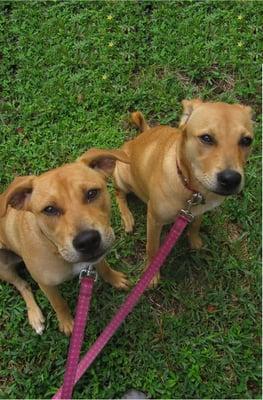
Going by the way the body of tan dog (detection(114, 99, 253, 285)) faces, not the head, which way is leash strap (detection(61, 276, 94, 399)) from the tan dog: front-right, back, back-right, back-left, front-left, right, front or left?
right

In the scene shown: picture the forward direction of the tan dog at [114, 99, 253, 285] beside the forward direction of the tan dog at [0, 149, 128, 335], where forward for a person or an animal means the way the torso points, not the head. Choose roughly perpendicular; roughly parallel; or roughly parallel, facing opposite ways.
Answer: roughly parallel

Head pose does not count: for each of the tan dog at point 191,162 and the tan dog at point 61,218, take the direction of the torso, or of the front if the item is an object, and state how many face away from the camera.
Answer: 0

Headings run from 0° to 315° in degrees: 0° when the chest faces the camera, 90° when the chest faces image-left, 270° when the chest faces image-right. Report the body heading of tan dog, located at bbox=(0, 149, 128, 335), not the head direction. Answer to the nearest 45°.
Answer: approximately 315°

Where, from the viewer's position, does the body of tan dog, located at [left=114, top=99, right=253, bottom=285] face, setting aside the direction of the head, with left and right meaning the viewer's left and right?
facing the viewer and to the right of the viewer
